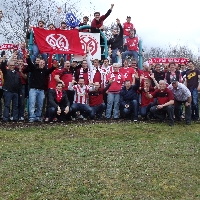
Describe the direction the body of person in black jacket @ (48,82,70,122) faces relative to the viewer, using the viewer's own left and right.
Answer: facing the viewer

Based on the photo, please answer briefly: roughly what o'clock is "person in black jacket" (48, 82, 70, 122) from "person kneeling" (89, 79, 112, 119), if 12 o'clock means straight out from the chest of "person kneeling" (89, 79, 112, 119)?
"person in black jacket" (48, 82, 70, 122) is roughly at 2 o'clock from "person kneeling" (89, 79, 112, 119).

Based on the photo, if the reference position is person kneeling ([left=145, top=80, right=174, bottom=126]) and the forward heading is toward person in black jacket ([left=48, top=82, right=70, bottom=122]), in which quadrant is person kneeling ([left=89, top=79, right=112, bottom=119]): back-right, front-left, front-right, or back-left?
front-right

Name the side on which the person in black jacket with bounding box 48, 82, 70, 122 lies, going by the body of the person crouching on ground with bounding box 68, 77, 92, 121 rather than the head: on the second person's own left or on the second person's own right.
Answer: on the second person's own right

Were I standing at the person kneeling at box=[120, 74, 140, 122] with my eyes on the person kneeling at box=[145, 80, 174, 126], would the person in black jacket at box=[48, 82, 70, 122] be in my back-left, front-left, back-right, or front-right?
back-right

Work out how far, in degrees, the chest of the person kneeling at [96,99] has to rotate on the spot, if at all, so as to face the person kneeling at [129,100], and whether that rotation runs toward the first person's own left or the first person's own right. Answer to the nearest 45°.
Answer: approximately 90° to the first person's own left

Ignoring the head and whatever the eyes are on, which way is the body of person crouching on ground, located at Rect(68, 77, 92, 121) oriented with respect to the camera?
toward the camera

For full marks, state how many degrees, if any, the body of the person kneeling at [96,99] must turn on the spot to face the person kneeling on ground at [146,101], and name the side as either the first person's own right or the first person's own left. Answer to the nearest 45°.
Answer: approximately 90° to the first person's own left

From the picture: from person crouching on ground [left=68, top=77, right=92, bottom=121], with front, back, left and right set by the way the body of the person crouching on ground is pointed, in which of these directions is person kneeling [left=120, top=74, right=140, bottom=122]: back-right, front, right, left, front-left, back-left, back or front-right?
left

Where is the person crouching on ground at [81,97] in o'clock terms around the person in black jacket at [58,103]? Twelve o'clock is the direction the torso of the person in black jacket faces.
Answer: The person crouching on ground is roughly at 8 o'clock from the person in black jacket.

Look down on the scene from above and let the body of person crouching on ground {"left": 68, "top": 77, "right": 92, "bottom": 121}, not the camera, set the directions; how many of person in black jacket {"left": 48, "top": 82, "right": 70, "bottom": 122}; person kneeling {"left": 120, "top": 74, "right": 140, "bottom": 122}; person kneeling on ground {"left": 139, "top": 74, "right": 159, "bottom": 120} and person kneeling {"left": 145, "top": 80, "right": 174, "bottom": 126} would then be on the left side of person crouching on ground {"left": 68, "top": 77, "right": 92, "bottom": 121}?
3

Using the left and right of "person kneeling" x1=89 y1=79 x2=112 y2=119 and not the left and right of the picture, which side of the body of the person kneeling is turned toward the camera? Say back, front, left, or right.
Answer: front

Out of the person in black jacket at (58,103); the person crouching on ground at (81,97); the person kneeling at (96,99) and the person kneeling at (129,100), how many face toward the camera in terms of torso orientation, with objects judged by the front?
4

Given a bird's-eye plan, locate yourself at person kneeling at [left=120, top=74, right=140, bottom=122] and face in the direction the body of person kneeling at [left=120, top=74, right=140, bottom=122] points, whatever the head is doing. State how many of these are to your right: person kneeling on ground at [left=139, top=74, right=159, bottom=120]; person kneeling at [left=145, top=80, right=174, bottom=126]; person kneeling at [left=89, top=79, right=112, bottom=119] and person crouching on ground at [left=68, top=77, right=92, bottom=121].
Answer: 2

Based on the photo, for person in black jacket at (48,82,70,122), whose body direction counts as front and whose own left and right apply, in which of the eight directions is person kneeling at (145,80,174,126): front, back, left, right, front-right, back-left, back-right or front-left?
left
